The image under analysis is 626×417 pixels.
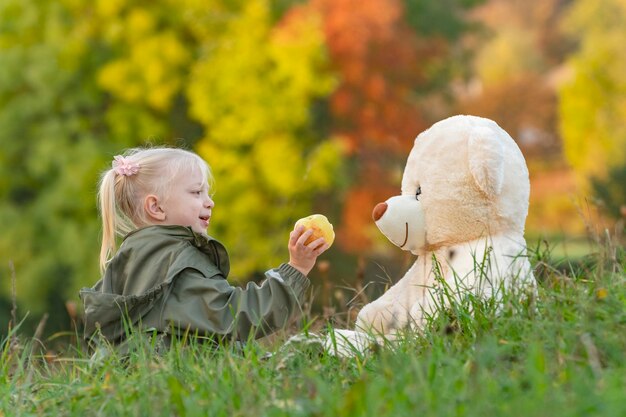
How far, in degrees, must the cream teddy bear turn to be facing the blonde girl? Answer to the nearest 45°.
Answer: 0° — it already faces them

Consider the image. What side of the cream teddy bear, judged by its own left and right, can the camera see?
left

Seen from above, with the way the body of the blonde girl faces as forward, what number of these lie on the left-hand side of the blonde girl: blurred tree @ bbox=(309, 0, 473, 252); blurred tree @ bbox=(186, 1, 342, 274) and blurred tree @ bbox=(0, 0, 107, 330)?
3

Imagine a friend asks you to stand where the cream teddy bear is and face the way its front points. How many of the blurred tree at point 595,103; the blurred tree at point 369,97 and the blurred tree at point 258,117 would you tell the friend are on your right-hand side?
3

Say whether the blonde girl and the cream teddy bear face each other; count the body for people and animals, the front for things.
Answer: yes

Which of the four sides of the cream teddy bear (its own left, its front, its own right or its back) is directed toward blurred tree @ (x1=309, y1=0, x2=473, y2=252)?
right

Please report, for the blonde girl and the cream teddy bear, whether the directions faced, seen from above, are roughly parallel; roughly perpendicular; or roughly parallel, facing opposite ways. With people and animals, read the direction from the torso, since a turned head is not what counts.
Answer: roughly parallel, facing opposite ways

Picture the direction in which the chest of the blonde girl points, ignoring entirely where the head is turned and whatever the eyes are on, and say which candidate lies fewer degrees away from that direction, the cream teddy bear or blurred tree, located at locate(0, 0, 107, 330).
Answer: the cream teddy bear

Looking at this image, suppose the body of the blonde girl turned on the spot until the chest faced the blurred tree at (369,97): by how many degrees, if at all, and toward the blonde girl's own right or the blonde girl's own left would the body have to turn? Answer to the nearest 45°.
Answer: approximately 90° to the blonde girl's own left

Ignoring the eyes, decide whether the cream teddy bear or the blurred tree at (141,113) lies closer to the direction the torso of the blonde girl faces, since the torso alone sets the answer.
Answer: the cream teddy bear

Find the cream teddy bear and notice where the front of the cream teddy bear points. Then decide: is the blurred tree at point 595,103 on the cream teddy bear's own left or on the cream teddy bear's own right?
on the cream teddy bear's own right

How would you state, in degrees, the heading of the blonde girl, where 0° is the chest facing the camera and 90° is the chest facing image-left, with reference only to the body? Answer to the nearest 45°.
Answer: approximately 270°

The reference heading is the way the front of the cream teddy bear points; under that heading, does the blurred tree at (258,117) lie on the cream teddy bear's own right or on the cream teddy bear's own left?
on the cream teddy bear's own right

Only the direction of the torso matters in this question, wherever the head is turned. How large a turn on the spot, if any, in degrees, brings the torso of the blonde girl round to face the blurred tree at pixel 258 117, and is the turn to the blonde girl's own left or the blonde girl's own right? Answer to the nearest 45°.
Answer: approximately 90° to the blonde girl's own left

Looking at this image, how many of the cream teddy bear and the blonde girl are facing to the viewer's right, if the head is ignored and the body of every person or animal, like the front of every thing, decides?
1
